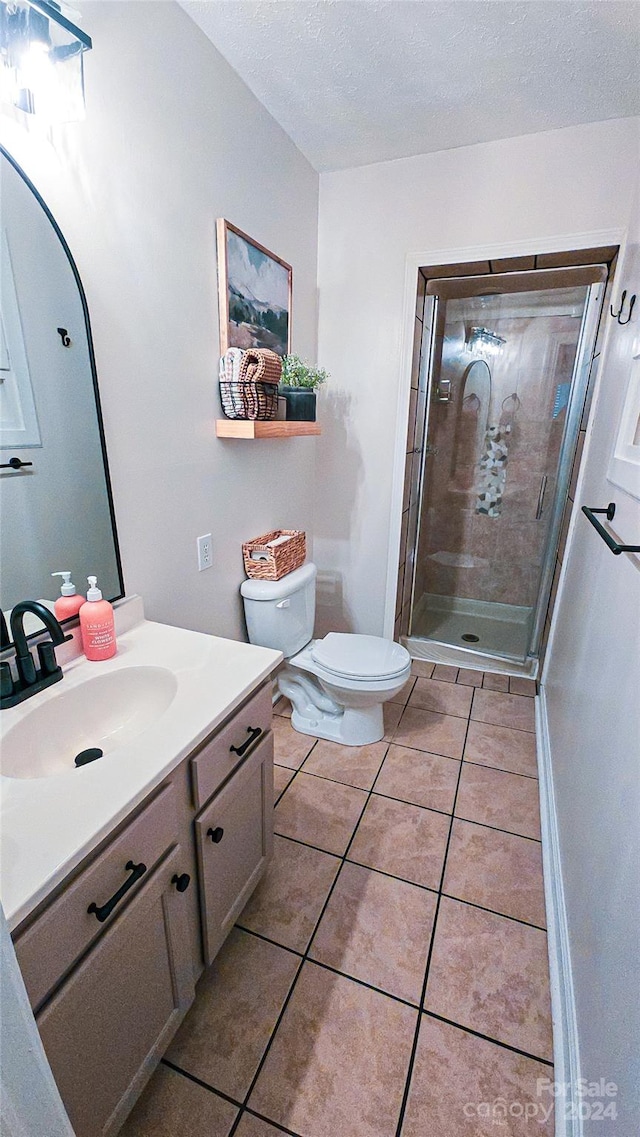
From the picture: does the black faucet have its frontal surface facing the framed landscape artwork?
no

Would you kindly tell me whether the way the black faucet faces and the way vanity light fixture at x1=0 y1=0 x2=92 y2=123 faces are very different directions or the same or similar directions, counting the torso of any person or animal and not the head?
same or similar directions

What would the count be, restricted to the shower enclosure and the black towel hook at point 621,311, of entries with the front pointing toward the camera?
1

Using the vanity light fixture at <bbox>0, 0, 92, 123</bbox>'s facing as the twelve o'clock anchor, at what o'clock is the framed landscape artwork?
The framed landscape artwork is roughly at 9 o'clock from the vanity light fixture.

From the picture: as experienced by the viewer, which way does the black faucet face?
facing the viewer and to the right of the viewer

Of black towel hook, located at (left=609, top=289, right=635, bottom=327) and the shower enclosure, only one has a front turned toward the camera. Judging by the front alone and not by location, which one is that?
the shower enclosure

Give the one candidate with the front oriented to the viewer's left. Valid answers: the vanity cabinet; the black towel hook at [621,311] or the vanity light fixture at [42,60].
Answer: the black towel hook

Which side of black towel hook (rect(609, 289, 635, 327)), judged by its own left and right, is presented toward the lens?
left

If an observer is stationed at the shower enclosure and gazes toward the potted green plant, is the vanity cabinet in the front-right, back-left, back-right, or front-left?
front-left

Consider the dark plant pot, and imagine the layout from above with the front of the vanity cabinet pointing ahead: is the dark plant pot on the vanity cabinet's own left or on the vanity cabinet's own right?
on the vanity cabinet's own left

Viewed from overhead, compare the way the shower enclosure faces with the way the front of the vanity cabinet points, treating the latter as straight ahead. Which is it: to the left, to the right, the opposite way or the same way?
to the right

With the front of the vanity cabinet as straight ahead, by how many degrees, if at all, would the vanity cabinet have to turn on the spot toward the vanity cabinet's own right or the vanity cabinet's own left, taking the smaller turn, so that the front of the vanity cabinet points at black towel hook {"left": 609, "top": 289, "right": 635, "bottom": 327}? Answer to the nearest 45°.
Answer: approximately 45° to the vanity cabinet's own left

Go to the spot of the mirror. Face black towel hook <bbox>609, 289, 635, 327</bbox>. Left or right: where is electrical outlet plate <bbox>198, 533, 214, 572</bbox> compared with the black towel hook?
left

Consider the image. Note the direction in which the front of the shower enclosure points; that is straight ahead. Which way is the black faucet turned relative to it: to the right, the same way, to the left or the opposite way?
to the left

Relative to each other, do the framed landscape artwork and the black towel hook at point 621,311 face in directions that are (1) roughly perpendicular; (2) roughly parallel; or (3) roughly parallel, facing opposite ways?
roughly parallel, facing opposite ways
